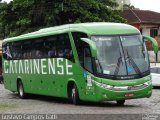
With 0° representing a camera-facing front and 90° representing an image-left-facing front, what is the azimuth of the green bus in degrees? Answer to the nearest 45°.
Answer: approximately 315°
